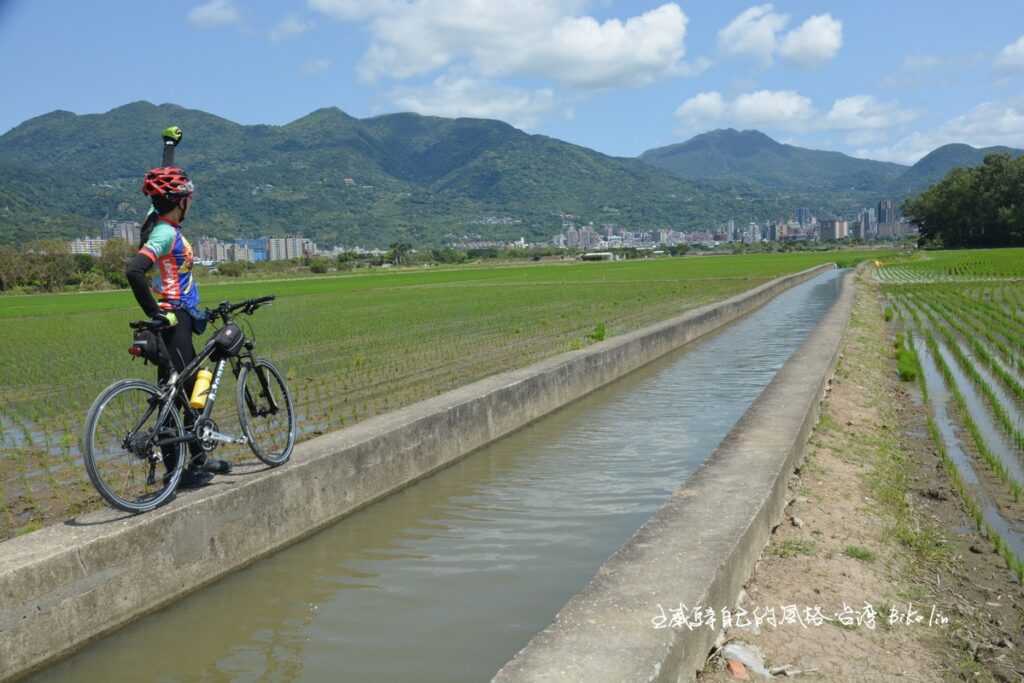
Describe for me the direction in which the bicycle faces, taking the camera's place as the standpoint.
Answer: facing away from the viewer and to the right of the viewer

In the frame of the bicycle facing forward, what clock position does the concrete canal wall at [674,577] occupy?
The concrete canal wall is roughly at 3 o'clock from the bicycle.
